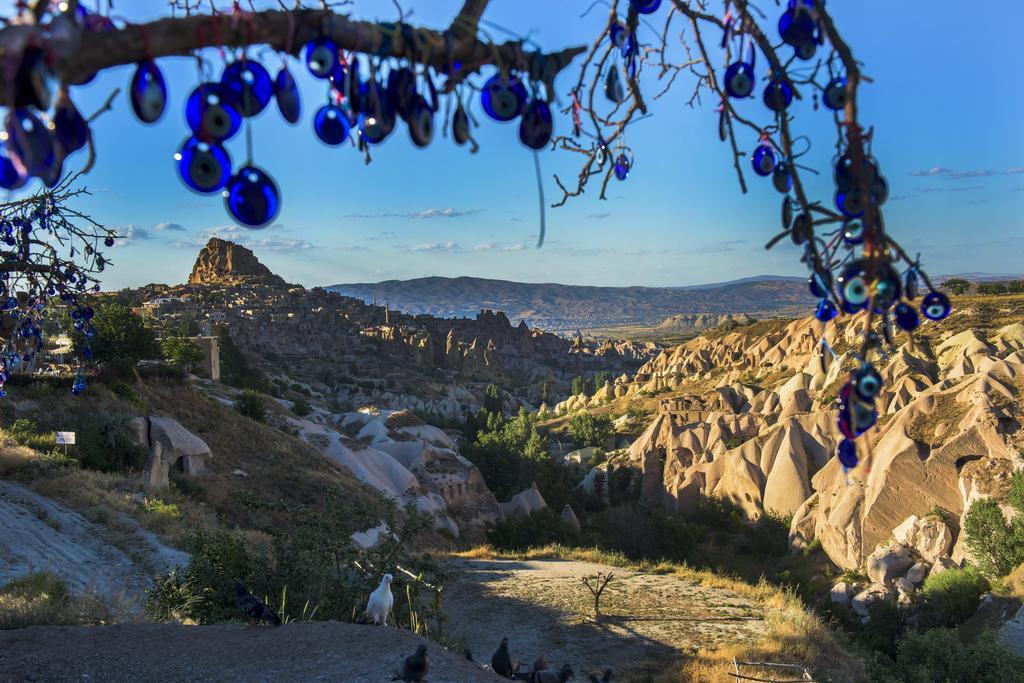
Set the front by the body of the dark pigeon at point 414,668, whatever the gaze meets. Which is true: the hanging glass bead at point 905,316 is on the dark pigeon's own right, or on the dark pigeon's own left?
on the dark pigeon's own right

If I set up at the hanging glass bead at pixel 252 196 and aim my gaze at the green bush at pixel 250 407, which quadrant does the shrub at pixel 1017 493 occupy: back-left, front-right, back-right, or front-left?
front-right
